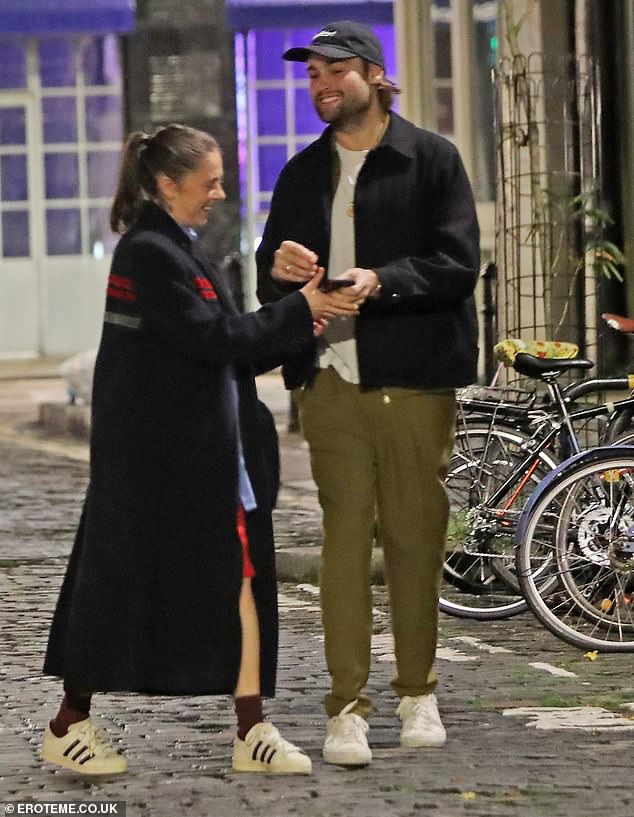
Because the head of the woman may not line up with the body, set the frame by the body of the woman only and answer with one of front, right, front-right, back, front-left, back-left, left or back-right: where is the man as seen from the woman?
front-left

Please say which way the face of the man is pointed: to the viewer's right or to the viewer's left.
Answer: to the viewer's left

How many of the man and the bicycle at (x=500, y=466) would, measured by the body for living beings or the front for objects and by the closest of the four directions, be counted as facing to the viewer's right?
1

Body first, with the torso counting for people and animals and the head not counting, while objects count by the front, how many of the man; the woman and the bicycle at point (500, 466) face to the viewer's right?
2

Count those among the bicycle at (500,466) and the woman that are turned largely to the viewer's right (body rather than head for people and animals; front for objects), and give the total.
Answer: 2

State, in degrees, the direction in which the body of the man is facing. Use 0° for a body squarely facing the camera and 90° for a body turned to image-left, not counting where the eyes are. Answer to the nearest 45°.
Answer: approximately 45°

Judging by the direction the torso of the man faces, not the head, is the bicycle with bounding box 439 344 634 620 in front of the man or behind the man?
behind

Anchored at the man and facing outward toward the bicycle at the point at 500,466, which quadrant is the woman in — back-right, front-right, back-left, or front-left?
back-left

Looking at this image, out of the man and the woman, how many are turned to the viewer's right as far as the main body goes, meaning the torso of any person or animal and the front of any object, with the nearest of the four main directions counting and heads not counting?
1

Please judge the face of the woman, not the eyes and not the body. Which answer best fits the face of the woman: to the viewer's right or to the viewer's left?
to the viewer's right

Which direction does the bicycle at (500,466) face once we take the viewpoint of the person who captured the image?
facing to the right of the viewer

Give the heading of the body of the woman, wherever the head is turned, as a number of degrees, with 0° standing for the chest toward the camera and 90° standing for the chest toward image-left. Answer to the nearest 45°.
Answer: approximately 270°

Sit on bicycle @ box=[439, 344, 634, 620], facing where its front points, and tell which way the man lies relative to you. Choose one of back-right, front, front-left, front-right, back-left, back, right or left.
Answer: right

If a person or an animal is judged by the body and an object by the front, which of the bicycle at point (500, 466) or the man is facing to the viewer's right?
the bicycle
